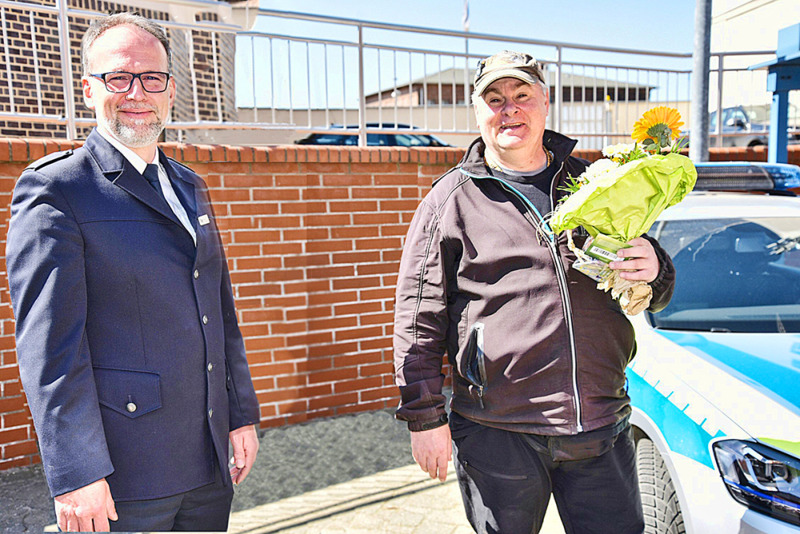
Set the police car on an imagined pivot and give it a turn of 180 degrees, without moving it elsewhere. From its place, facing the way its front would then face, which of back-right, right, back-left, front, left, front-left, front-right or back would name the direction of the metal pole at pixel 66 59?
front-left

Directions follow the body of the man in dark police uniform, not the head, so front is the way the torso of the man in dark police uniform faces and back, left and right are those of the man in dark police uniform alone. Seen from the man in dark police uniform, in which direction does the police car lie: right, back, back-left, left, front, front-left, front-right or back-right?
front-left

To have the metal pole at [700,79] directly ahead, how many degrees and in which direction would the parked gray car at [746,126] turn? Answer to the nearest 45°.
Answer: approximately 90° to its right

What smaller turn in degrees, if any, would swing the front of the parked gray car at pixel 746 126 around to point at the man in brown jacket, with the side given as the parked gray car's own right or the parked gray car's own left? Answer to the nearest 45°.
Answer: approximately 90° to the parked gray car's own right

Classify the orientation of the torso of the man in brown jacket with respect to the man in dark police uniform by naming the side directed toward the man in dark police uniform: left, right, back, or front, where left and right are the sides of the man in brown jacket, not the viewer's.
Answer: right

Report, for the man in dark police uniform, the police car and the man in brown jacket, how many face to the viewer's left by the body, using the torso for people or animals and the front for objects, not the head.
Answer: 0

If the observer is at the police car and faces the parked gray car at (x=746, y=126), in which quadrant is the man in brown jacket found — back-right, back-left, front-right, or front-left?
back-left

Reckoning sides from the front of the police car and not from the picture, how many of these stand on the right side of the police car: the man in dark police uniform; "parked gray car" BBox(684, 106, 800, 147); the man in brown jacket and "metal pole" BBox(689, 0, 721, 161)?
2

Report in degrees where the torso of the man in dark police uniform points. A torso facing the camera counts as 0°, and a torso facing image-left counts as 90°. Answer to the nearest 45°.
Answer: approximately 315°
